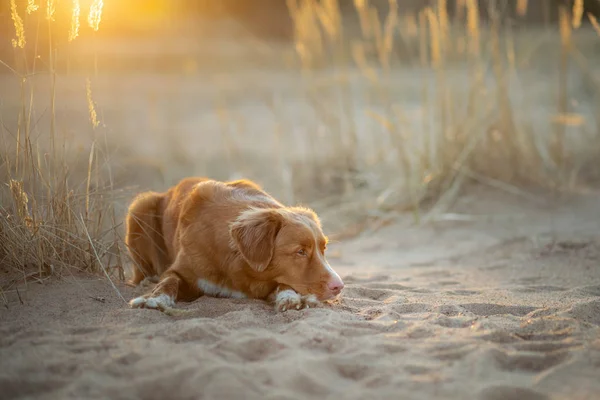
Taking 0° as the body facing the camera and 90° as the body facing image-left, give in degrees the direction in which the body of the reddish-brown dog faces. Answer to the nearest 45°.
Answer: approximately 315°
